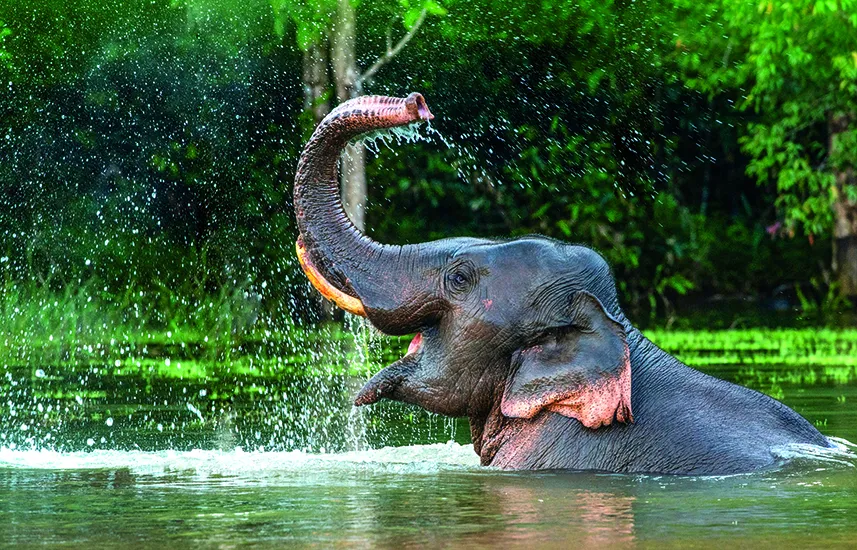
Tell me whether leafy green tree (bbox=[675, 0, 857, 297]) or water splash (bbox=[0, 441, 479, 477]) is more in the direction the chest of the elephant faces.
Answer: the water splash

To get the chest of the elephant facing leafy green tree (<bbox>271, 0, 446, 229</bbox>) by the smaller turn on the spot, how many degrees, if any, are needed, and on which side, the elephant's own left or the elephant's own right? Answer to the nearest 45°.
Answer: approximately 90° to the elephant's own right

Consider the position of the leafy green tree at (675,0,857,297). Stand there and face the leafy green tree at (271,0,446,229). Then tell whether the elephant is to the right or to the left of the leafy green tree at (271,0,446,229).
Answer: left

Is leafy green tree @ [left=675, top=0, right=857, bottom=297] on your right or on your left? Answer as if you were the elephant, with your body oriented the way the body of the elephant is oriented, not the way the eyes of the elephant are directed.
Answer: on your right

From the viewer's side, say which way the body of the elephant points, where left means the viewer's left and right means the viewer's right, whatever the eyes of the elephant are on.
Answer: facing to the left of the viewer

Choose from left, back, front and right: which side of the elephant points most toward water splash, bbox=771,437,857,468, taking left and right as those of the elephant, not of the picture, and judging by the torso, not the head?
back
